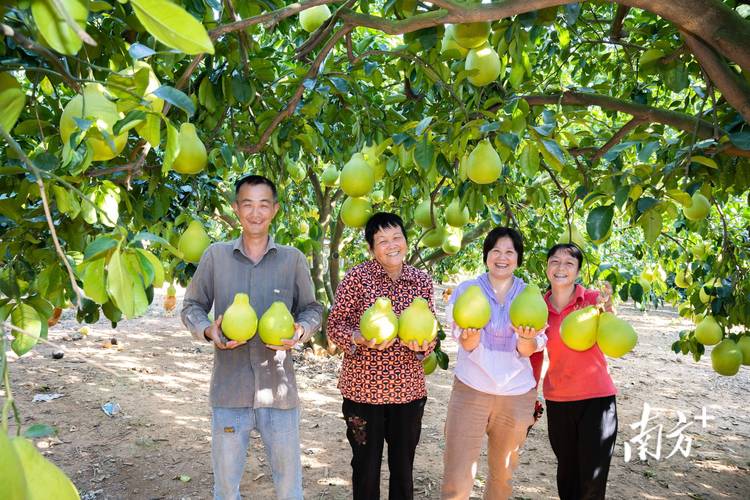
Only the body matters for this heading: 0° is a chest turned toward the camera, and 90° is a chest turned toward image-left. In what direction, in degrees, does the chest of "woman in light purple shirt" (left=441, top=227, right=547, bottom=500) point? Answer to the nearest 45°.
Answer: approximately 0°

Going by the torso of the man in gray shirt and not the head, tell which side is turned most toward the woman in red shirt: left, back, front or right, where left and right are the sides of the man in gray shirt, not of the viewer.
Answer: left

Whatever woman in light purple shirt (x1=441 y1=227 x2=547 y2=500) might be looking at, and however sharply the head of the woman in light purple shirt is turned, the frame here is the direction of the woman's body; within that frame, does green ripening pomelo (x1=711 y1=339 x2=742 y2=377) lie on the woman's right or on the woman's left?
on the woman's left

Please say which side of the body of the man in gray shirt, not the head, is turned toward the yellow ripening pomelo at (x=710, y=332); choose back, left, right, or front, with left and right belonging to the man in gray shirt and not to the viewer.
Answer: left

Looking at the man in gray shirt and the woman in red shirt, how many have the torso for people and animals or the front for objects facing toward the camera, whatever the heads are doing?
2

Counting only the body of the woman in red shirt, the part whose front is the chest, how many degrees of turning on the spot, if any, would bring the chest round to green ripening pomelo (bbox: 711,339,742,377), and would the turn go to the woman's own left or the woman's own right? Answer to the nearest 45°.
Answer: approximately 135° to the woman's own left

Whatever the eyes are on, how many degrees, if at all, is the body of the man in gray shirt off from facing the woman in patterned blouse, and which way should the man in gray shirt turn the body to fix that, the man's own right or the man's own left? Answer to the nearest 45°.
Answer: approximately 90° to the man's own left

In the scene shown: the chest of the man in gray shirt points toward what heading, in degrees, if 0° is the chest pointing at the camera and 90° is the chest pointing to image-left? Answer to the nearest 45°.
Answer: approximately 0°
